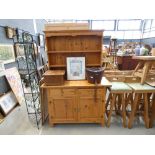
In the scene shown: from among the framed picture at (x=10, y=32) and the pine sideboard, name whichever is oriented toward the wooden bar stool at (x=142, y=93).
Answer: the framed picture

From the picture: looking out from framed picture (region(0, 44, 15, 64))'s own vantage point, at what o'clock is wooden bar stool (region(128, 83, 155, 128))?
The wooden bar stool is roughly at 12 o'clock from the framed picture.

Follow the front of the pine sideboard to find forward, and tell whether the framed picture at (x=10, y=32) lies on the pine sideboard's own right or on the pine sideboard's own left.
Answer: on the pine sideboard's own right

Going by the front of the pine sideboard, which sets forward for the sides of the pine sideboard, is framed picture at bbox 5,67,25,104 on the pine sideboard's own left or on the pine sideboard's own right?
on the pine sideboard's own right

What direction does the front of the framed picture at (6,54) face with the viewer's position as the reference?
facing the viewer and to the right of the viewer

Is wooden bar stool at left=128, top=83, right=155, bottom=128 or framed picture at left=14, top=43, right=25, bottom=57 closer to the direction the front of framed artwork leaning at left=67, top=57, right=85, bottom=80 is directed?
the wooden bar stool

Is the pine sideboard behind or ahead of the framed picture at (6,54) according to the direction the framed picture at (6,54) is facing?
ahead

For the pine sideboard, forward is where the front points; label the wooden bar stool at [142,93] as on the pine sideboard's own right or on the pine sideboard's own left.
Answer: on the pine sideboard's own left

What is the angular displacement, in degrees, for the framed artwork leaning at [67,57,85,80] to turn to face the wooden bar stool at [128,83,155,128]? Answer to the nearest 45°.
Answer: approximately 90° to its left

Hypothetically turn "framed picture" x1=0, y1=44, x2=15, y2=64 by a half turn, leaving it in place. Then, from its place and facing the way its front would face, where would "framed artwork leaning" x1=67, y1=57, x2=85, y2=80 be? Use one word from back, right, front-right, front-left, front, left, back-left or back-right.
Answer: back

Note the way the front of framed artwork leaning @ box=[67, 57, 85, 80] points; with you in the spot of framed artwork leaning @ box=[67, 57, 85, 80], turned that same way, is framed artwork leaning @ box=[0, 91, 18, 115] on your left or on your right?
on your right

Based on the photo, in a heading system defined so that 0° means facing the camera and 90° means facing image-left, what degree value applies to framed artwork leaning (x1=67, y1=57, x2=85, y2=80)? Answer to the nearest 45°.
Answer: approximately 0°

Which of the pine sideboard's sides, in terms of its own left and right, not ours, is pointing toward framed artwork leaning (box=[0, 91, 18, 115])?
right
